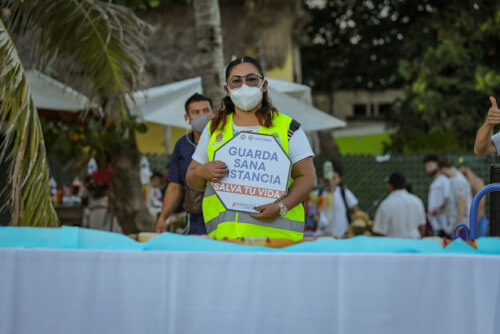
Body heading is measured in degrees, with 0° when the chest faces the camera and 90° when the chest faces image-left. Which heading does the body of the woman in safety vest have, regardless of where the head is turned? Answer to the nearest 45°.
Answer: approximately 0°

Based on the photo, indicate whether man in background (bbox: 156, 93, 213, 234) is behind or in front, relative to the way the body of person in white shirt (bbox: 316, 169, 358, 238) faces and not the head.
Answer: in front

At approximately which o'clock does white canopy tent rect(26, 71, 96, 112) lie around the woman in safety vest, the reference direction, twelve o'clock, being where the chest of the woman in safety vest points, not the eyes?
The white canopy tent is roughly at 5 o'clock from the woman in safety vest.

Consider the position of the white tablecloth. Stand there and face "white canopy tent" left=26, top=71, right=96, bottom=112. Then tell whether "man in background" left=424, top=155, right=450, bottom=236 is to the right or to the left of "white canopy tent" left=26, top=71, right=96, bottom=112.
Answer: right

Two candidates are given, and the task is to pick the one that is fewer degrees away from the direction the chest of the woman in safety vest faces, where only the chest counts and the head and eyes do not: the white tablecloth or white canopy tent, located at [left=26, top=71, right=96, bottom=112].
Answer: the white tablecloth

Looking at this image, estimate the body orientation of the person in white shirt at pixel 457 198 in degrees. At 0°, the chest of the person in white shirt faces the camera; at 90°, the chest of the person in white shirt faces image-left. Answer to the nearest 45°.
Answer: approximately 90°

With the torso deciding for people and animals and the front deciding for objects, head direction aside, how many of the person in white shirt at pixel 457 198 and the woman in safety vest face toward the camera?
1

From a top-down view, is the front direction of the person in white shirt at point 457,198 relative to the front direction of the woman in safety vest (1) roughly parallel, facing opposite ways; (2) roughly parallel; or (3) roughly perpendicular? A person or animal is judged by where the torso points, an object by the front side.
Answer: roughly perpendicular
